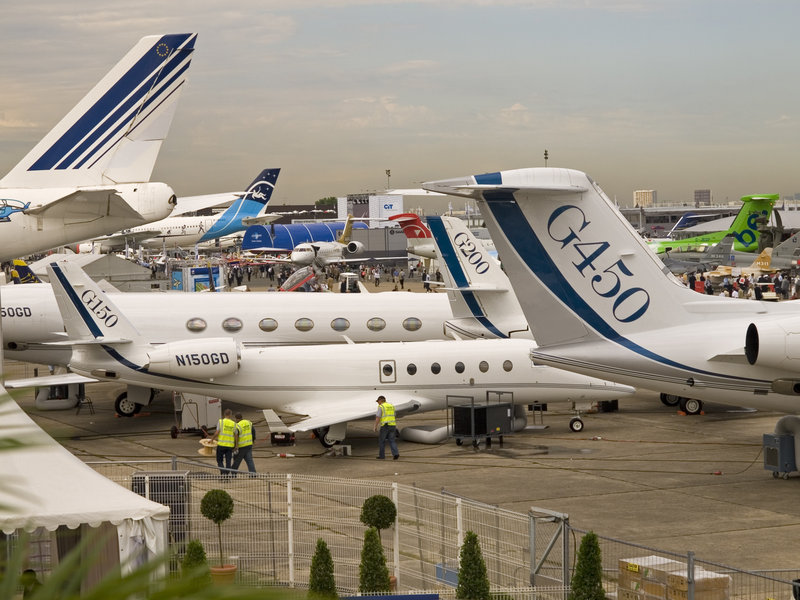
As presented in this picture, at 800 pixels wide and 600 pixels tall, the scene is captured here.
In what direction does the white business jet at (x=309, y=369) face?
to the viewer's right

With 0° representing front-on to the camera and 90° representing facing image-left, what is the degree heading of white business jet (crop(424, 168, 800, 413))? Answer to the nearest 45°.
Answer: approximately 270°

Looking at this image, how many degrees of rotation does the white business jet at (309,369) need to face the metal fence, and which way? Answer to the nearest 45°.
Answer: approximately 90° to its right

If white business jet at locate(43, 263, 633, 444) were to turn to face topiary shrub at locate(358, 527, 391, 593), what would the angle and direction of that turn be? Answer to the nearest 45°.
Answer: approximately 90° to its right

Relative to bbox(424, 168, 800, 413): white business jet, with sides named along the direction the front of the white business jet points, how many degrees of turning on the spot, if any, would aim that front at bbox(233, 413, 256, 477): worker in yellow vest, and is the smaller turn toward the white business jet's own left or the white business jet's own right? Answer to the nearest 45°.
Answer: approximately 180°

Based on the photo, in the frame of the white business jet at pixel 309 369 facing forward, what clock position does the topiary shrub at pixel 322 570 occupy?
The topiary shrub is roughly at 3 o'clock from the white business jet.

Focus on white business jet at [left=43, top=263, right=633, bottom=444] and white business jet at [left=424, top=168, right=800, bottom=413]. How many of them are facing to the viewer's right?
2

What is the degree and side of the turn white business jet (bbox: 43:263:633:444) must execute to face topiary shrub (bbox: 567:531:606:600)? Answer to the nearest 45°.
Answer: approximately 90° to its right

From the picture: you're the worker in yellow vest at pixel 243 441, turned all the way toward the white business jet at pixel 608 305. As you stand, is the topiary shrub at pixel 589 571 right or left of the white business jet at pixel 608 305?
right

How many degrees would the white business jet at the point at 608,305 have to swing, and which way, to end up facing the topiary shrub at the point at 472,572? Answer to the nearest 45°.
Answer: approximately 90° to its right
